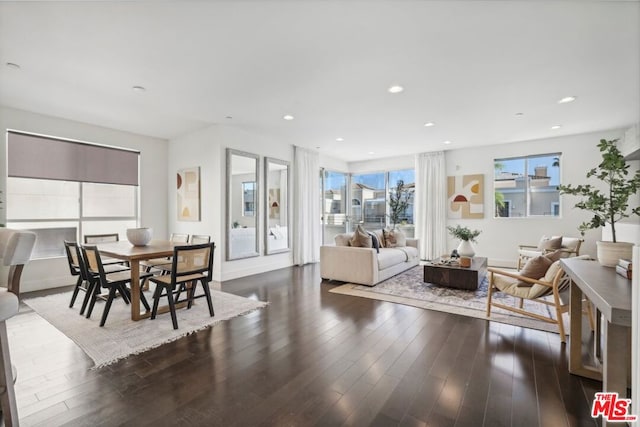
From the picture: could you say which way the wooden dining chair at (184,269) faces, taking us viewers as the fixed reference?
facing away from the viewer and to the left of the viewer

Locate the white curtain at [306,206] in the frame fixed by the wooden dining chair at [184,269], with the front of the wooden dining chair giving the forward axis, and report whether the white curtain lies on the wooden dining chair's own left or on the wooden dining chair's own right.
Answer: on the wooden dining chair's own right

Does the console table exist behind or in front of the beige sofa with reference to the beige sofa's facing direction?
in front

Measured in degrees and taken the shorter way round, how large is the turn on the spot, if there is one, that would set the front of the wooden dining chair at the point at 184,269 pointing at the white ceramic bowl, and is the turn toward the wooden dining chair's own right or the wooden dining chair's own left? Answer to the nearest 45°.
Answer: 0° — it already faces it

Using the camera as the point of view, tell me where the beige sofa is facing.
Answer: facing the viewer and to the right of the viewer

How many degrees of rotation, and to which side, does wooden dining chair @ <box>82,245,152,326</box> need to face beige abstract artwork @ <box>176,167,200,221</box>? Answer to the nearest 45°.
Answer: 0° — it already faces it

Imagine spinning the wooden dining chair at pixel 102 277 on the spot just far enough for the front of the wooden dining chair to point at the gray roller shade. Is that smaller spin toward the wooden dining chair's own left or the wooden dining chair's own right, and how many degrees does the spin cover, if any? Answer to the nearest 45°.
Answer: approximately 45° to the wooden dining chair's own left

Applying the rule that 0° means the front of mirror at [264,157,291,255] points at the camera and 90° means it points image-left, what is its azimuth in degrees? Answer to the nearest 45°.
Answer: approximately 315°

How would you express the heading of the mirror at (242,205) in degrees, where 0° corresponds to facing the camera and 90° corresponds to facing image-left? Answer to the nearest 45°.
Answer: approximately 315°

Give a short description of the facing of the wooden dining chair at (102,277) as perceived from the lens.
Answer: facing away from the viewer and to the right of the viewer

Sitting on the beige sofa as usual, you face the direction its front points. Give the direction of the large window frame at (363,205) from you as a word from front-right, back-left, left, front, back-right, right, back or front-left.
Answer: back-left

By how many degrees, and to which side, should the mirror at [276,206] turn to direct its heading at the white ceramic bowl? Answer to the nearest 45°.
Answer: approximately 90° to its right

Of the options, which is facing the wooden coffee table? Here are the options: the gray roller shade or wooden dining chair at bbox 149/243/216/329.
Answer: the gray roller shade

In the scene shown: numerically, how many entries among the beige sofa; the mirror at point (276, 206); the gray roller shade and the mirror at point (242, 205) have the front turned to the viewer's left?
0

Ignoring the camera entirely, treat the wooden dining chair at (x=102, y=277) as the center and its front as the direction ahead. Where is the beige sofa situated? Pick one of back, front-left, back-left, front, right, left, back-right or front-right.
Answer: front-right

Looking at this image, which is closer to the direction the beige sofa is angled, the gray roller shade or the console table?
the console table
